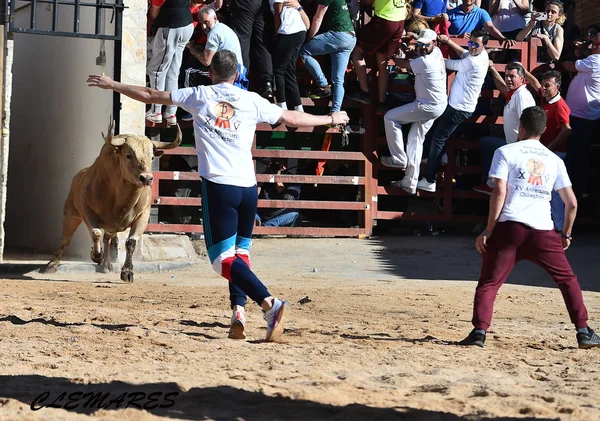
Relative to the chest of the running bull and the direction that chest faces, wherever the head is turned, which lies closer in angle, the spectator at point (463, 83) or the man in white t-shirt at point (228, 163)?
the man in white t-shirt

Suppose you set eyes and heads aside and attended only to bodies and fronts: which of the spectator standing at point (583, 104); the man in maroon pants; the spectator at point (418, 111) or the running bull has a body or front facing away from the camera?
the man in maroon pants

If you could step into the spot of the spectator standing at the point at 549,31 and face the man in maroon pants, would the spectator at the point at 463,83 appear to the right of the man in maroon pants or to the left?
right

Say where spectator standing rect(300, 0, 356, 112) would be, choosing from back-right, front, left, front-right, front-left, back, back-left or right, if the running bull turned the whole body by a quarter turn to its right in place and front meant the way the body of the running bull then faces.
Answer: back

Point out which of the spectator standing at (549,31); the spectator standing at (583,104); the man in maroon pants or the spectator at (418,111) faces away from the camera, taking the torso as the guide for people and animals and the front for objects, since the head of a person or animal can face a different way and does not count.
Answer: the man in maroon pants

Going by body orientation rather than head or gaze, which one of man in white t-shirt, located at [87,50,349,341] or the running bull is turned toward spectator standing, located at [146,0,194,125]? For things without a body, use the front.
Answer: the man in white t-shirt

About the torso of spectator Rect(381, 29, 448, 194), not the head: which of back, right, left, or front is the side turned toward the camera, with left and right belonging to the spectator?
left

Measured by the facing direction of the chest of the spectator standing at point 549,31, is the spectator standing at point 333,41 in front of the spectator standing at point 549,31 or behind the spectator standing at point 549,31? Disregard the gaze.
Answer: in front

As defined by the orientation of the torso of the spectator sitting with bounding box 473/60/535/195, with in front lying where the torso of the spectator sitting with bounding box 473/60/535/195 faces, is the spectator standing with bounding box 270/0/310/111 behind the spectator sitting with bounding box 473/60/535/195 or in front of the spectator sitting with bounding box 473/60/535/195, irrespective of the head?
in front

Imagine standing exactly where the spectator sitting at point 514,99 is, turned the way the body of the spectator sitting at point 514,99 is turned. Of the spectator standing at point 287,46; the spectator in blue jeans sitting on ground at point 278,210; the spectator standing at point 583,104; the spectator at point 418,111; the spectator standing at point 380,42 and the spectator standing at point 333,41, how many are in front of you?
5

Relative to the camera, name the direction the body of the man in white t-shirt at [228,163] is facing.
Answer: away from the camera

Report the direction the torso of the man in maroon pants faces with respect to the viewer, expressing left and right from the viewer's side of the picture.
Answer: facing away from the viewer

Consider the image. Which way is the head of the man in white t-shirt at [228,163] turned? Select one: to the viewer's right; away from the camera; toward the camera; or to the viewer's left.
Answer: away from the camera

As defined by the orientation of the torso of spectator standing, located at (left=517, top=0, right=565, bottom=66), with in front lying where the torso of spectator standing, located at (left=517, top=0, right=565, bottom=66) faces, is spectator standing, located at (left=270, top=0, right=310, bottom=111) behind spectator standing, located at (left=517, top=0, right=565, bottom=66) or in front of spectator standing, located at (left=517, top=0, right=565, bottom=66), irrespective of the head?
in front

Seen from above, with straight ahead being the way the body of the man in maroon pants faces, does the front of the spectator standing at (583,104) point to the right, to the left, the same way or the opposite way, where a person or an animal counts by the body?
to the left

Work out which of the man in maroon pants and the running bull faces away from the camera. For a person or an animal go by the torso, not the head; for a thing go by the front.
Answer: the man in maroon pants

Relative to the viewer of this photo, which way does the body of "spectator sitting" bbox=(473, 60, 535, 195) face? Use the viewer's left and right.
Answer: facing to the left of the viewer
